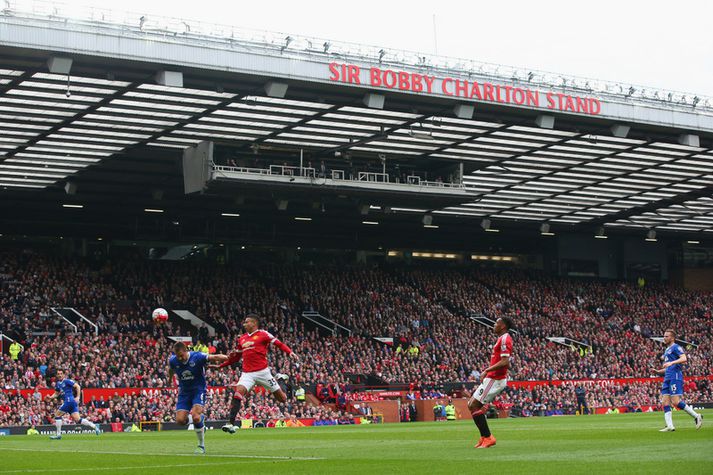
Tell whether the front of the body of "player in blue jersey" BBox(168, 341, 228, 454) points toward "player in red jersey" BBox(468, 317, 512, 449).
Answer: no

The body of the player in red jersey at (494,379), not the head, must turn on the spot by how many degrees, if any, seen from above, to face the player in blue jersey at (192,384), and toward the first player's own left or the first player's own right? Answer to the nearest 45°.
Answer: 0° — they already face them

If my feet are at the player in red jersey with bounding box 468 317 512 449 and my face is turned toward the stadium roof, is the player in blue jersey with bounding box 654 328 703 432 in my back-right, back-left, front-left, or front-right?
front-right

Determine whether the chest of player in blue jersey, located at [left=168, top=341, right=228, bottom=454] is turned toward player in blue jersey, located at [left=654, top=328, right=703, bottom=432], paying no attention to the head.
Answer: no

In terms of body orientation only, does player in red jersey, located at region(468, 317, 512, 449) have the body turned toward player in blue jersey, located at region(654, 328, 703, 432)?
no

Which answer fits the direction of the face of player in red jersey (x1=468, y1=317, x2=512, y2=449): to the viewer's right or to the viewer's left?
to the viewer's left
